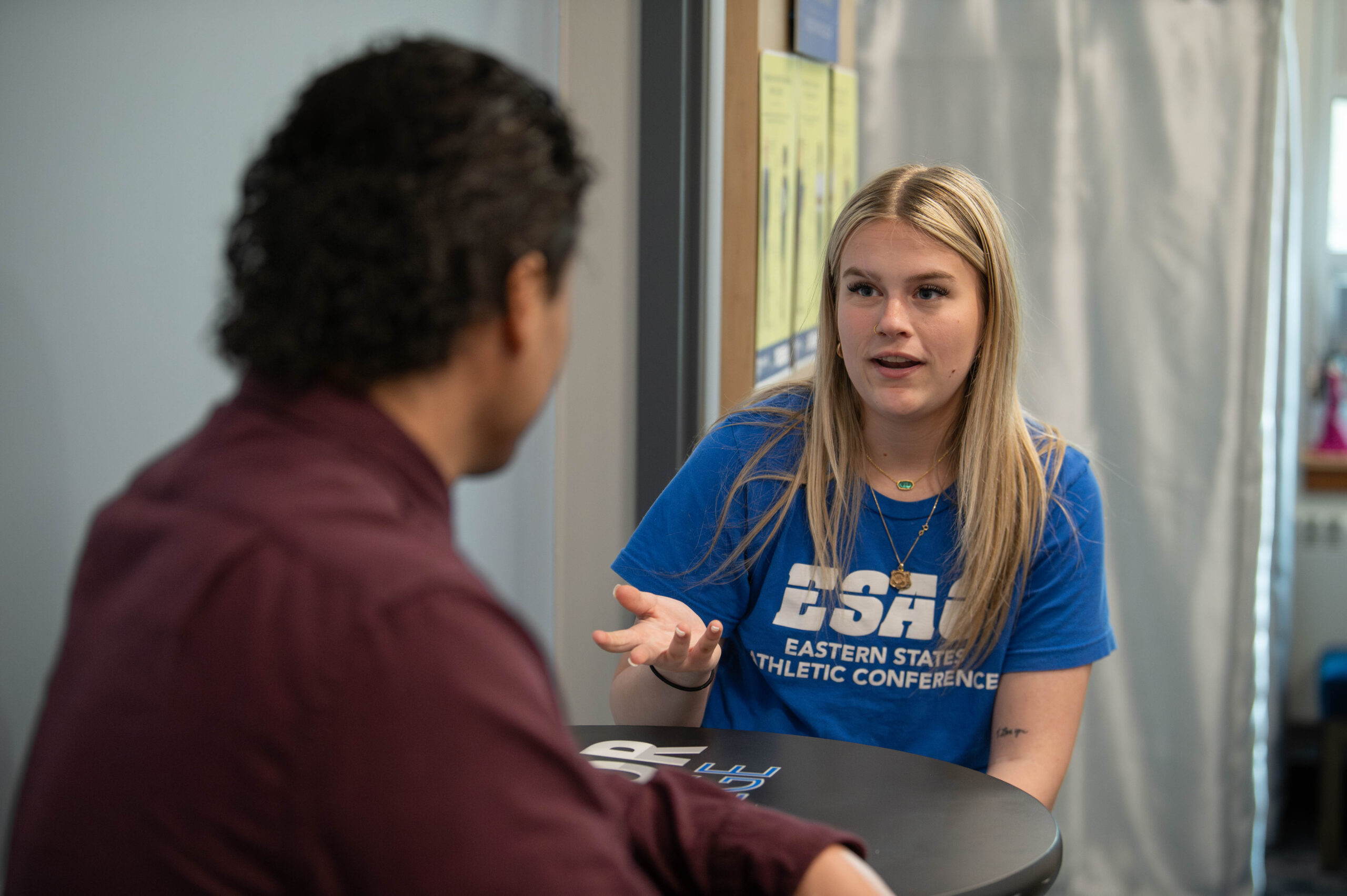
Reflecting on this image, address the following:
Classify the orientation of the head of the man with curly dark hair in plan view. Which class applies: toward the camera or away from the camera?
away from the camera

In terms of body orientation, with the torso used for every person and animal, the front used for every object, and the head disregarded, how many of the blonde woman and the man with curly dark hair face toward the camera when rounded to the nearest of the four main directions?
1

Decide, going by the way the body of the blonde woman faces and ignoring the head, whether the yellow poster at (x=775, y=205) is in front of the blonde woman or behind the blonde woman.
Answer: behind

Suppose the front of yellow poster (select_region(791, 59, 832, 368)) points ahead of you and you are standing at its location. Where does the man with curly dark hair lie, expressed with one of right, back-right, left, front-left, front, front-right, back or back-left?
front-right

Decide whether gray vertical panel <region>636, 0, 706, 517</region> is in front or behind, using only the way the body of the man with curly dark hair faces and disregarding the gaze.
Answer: in front

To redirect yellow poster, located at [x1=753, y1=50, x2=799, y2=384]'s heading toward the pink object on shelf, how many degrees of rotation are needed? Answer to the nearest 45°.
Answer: approximately 90° to its left

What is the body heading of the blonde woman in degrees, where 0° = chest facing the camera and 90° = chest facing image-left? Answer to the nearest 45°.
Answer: approximately 0°

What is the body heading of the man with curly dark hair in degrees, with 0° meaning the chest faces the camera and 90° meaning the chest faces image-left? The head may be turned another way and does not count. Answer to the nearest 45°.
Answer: approximately 225°
